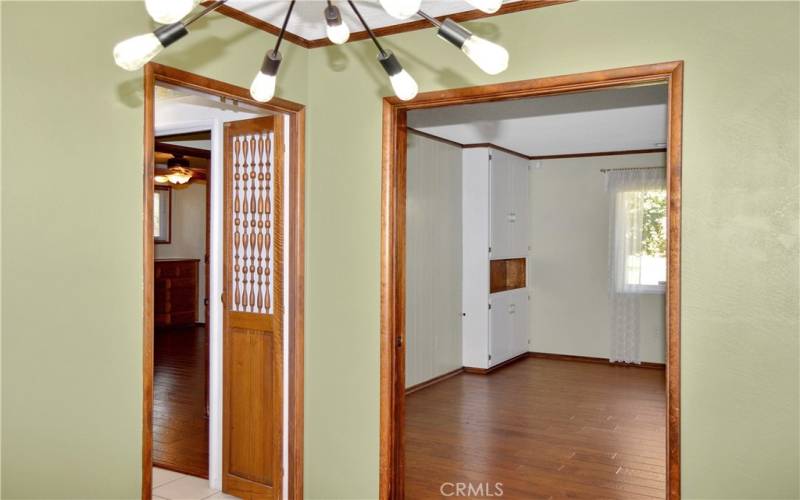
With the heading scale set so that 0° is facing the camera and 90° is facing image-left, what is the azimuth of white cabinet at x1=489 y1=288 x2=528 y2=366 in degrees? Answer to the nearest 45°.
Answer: approximately 315°

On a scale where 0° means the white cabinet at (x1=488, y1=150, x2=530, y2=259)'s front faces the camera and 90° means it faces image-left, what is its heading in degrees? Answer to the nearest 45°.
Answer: approximately 315°

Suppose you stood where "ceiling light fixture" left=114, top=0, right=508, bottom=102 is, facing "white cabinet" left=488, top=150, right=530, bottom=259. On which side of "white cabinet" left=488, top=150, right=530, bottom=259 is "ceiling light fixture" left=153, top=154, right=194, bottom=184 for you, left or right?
left

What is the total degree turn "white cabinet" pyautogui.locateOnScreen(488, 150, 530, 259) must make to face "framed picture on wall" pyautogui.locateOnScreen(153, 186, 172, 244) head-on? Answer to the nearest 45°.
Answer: approximately 135° to its right

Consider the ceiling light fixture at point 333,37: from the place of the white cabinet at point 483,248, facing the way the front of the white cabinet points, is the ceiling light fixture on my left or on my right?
on my right

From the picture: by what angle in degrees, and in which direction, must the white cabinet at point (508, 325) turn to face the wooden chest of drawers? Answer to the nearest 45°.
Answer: approximately 135° to its right
